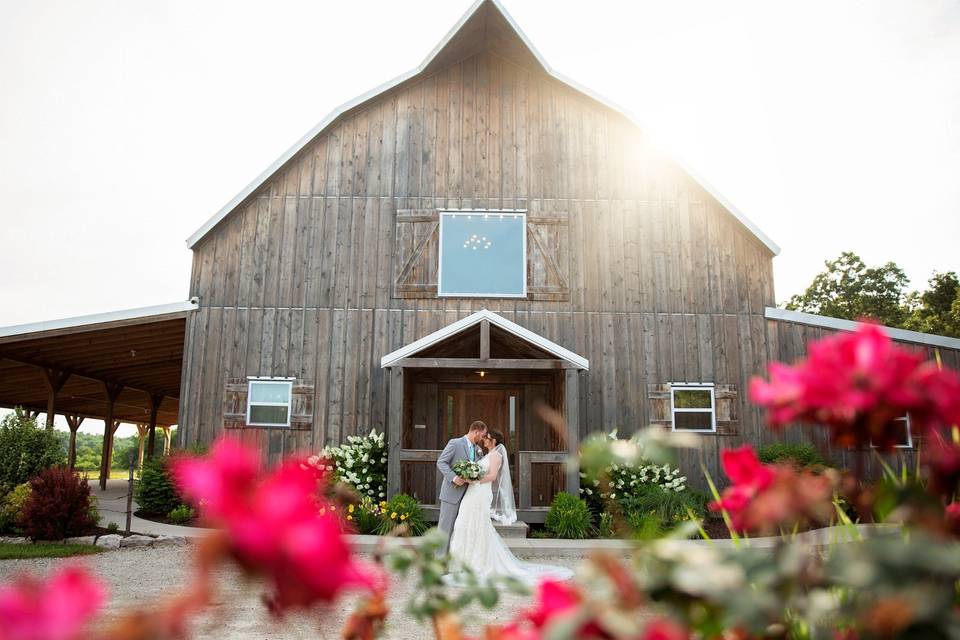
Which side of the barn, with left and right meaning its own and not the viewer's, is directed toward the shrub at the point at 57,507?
right

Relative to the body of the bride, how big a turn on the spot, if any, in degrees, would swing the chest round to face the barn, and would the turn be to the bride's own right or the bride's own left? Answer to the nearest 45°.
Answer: approximately 90° to the bride's own right

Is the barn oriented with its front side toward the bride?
yes

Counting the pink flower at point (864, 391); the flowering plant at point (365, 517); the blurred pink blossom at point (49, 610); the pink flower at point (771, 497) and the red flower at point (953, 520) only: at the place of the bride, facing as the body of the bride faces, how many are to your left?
4

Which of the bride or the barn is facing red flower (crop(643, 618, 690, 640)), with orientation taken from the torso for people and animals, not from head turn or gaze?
the barn

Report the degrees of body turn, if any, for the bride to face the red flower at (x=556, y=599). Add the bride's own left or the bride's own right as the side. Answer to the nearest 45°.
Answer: approximately 90° to the bride's own left

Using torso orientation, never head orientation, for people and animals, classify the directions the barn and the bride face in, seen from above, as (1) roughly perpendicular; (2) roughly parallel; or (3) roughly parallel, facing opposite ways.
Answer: roughly perpendicular

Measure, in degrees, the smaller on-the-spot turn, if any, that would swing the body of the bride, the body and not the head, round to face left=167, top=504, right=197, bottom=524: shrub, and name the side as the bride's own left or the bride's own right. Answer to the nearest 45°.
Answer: approximately 45° to the bride's own right

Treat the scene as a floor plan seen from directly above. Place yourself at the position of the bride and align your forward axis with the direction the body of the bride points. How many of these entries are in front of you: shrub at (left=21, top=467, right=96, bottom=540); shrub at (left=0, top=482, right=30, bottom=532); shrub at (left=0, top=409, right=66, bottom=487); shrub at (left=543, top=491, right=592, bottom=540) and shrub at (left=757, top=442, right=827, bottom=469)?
3

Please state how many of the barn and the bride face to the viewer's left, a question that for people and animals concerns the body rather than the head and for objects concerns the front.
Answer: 1

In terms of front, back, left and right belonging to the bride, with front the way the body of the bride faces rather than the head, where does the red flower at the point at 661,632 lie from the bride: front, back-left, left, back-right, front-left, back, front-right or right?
left

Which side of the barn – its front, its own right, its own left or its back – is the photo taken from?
front

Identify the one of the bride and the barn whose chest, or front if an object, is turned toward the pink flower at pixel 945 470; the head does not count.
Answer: the barn

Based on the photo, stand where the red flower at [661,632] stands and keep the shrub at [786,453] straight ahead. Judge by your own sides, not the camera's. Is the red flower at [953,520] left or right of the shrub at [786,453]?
right

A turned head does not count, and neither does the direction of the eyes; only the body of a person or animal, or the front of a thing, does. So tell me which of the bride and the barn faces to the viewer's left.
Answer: the bride

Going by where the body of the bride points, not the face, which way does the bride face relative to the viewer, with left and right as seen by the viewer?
facing to the left of the viewer

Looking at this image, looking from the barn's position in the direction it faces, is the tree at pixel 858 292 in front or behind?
behind

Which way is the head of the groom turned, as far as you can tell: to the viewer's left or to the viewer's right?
to the viewer's right
